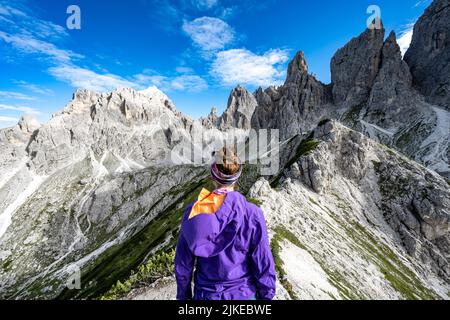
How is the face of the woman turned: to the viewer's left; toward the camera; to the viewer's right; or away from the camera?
away from the camera

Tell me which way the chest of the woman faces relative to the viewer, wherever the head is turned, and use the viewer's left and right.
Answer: facing away from the viewer
